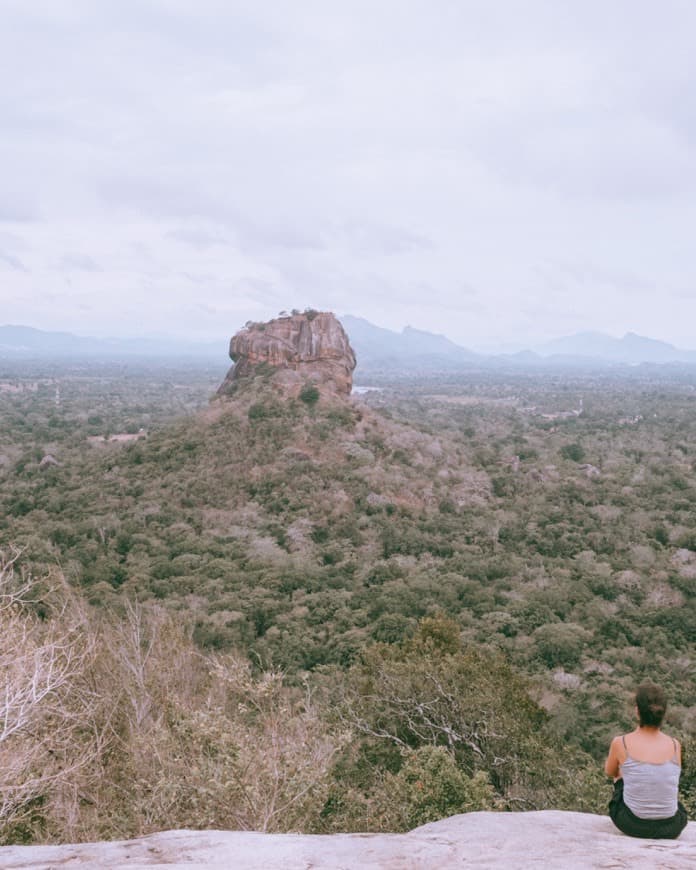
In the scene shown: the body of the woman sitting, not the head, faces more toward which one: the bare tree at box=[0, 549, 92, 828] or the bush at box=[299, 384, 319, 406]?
the bush

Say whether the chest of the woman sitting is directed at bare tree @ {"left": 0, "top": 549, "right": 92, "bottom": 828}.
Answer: no

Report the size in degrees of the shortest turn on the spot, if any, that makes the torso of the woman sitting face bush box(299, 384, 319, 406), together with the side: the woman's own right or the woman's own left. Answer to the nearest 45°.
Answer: approximately 45° to the woman's own left

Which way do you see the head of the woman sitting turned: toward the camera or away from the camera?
away from the camera

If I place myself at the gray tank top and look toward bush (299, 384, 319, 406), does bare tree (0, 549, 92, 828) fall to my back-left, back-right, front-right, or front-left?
front-left

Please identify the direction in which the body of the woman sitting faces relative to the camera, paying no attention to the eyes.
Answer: away from the camera

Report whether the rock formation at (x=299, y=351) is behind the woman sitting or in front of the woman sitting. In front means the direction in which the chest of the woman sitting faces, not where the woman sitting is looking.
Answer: in front

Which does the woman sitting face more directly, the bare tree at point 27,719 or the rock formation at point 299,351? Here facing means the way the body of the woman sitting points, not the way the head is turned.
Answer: the rock formation
